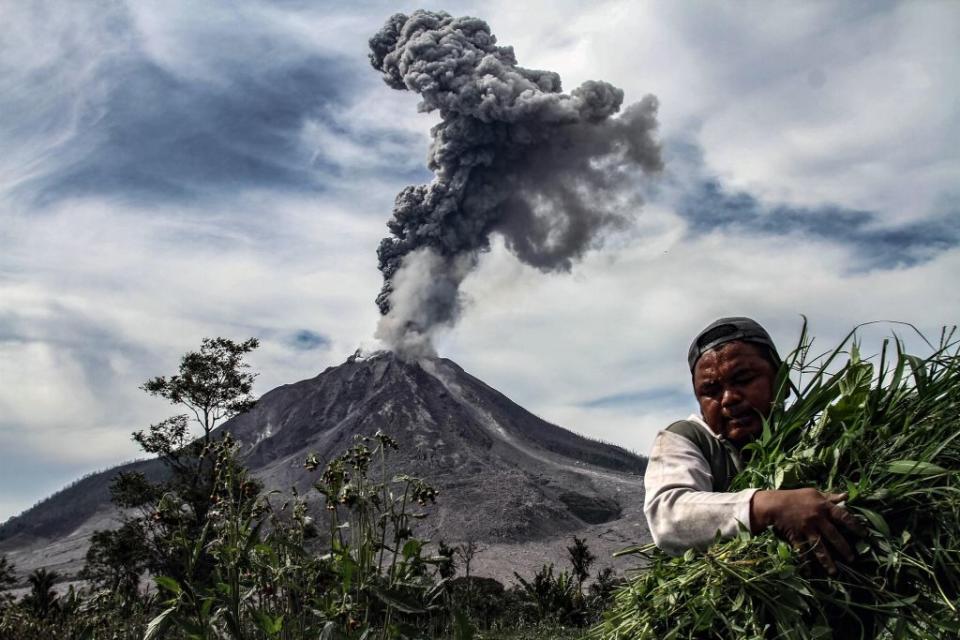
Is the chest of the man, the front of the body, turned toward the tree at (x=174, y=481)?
no

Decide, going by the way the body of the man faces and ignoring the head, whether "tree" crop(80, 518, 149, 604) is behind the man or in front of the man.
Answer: behind

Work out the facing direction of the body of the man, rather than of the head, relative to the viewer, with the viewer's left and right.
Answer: facing the viewer and to the right of the viewer
